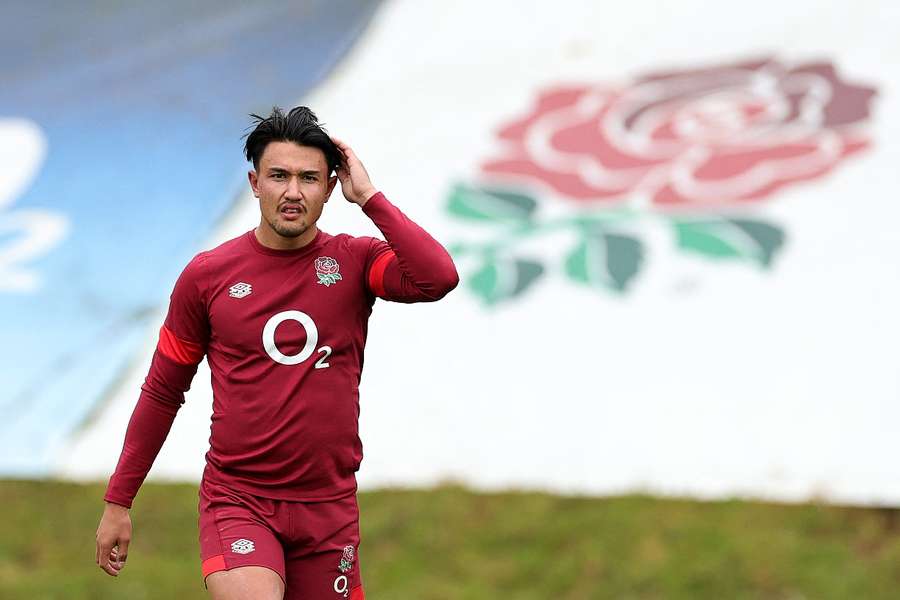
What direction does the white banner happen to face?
toward the camera

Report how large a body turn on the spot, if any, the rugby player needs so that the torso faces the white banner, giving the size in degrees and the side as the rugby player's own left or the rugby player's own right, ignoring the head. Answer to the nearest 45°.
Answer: approximately 135° to the rugby player's own left

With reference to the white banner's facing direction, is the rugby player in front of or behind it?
in front

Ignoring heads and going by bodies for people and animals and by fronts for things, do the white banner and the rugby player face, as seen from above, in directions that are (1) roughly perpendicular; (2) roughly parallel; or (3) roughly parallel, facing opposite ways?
roughly parallel

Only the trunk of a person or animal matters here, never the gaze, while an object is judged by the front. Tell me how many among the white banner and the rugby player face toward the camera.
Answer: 2
